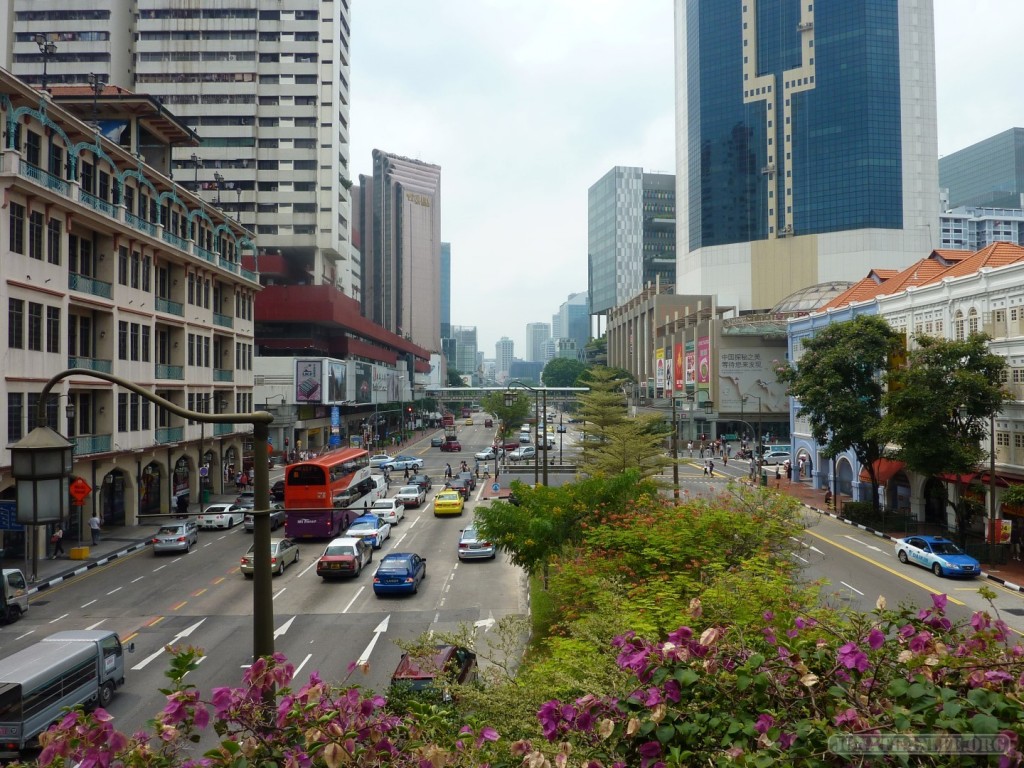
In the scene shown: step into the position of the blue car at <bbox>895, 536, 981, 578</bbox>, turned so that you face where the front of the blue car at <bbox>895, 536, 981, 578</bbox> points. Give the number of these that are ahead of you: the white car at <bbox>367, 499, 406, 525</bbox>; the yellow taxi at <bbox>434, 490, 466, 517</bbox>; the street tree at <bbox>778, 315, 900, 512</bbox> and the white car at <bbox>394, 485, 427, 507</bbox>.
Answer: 0

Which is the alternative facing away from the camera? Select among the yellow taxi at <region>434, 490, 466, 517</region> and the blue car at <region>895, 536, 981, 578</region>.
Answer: the yellow taxi

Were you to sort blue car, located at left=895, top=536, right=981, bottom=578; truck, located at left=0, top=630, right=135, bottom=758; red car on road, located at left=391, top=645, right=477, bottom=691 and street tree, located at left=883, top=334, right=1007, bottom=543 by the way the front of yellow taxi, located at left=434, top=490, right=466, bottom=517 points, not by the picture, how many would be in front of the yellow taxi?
0

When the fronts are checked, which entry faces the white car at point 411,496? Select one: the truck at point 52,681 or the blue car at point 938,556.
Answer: the truck

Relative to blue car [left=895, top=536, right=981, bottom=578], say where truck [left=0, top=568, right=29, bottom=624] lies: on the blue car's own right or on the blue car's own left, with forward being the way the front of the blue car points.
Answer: on the blue car's own right

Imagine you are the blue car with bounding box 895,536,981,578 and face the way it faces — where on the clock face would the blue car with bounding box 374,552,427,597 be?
the blue car with bounding box 374,552,427,597 is roughly at 3 o'clock from the blue car with bounding box 895,536,981,578.

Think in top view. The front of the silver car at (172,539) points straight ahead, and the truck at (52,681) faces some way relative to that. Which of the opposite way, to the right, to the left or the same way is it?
the same way

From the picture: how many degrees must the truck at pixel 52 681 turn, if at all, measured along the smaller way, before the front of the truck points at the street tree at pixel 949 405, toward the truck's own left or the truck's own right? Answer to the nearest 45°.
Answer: approximately 45° to the truck's own right

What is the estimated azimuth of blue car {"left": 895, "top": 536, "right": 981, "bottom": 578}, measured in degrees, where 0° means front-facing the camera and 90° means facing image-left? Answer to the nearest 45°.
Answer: approximately 315°

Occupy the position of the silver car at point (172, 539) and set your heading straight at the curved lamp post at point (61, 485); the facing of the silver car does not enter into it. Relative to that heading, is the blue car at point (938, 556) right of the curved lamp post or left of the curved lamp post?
left

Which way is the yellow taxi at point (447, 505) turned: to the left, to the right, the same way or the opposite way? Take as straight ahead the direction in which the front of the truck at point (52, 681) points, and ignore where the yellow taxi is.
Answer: the same way

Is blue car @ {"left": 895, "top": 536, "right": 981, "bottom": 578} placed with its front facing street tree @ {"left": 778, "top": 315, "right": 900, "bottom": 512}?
no

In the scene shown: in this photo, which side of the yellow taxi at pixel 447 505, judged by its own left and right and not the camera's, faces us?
back

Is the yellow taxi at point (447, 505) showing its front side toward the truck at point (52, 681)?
no

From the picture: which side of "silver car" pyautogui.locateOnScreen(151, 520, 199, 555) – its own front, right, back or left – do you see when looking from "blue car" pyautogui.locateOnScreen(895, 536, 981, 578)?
right

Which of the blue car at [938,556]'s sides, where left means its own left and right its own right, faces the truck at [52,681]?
right

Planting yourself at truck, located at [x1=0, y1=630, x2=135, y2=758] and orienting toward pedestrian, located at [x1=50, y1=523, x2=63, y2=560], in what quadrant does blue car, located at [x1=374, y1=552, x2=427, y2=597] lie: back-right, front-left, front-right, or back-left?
front-right

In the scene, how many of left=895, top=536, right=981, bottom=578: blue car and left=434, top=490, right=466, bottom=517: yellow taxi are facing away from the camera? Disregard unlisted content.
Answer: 1

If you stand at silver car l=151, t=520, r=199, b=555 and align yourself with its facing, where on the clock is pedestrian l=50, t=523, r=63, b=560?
The pedestrian is roughly at 8 o'clock from the silver car.

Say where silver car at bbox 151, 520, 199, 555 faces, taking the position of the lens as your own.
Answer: facing away from the viewer and to the right of the viewer

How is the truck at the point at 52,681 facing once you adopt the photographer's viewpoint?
facing away from the viewer and to the right of the viewer

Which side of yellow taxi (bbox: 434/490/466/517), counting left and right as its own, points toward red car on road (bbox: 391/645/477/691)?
back

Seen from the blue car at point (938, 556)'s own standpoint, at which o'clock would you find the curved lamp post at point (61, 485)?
The curved lamp post is roughly at 2 o'clock from the blue car.
